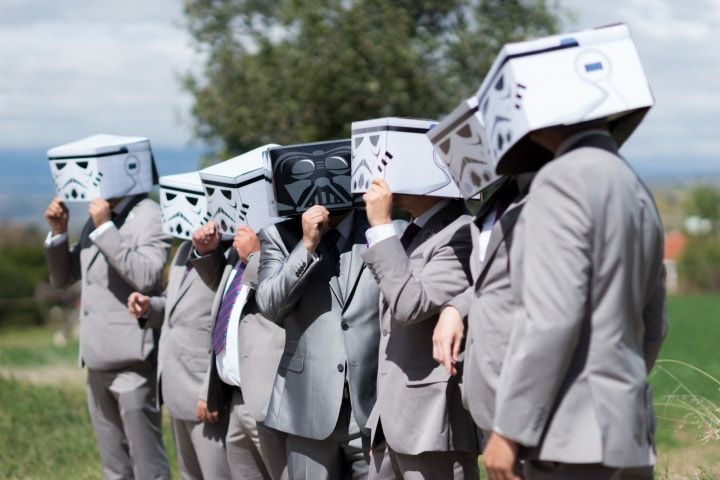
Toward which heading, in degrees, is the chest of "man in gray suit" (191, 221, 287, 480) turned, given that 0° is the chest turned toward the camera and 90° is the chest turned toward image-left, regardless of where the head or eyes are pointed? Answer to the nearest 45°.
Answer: approximately 45°

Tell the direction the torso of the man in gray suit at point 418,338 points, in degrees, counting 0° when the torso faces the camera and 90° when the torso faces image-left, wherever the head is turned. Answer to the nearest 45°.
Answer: approximately 45°

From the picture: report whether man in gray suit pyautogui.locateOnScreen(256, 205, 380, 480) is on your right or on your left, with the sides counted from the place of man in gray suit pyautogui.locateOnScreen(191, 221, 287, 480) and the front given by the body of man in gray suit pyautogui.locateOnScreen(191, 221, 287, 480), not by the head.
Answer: on your left

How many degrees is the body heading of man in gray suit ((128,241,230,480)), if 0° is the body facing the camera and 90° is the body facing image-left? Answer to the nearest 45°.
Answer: approximately 45°

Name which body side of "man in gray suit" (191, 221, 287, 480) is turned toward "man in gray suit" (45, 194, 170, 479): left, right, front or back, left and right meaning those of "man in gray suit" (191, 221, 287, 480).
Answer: right
